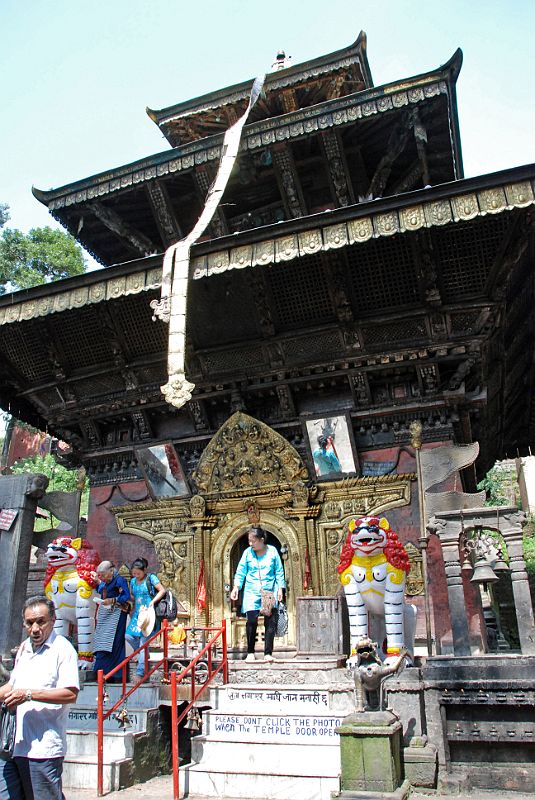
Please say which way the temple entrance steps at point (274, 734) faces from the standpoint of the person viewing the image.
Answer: facing the viewer

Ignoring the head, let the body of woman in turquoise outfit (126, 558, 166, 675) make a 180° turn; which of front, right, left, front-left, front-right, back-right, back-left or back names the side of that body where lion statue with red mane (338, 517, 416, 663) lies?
right

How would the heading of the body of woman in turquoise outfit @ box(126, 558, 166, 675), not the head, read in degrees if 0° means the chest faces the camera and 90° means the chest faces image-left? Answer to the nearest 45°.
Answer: approximately 45°

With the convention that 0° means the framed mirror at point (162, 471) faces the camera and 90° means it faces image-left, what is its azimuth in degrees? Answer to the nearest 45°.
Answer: approximately 0°

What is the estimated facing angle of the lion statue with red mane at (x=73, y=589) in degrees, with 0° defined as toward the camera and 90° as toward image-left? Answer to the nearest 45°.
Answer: approximately 45°

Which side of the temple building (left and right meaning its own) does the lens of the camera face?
front

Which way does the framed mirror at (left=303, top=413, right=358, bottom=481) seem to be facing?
toward the camera

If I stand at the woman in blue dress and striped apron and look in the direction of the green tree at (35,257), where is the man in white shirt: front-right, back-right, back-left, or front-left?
back-left

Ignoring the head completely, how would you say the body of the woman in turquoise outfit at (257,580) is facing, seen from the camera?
toward the camera

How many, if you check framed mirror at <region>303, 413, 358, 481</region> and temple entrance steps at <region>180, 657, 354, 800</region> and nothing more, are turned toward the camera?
2

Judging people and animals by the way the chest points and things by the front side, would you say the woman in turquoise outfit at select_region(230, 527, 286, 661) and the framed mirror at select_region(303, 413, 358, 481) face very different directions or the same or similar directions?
same or similar directions

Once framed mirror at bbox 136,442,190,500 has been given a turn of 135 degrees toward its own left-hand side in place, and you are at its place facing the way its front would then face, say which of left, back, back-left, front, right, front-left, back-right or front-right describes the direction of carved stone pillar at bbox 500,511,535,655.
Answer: right

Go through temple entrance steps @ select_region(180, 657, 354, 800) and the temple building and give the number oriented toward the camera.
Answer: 2
